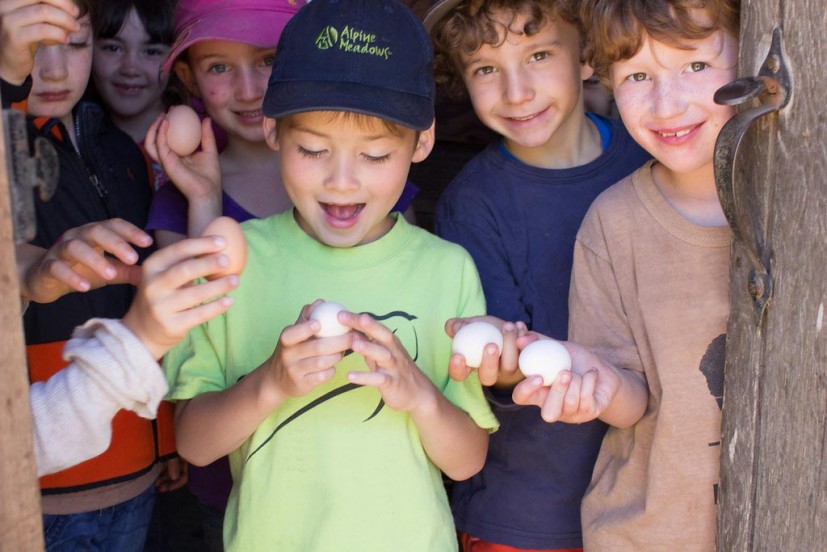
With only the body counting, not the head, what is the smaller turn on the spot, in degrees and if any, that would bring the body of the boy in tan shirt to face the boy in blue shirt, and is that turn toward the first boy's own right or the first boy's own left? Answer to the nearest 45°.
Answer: approximately 135° to the first boy's own right

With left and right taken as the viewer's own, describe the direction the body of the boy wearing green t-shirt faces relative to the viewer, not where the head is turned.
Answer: facing the viewer

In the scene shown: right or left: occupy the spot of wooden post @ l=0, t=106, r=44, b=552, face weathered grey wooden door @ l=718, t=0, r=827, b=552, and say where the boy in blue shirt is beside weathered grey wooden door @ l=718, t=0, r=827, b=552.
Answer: left

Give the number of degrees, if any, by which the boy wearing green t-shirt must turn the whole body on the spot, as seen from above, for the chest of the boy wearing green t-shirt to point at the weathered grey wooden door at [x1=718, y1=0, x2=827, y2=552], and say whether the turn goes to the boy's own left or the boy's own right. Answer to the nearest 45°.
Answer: approximately 45° to the boy's own left

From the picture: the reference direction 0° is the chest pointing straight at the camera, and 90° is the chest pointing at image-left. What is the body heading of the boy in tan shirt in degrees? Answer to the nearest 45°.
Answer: approximately 0°

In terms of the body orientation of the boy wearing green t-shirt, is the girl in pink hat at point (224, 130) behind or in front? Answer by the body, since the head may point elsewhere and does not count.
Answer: behind

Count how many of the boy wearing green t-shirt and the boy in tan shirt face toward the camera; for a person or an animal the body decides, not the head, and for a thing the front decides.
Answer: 2

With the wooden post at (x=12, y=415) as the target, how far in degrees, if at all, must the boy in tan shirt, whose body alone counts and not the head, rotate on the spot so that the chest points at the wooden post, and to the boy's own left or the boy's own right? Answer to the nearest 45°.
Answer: approximately 45° to the boy's own right

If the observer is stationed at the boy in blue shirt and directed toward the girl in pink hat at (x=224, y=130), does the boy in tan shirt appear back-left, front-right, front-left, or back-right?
back-left

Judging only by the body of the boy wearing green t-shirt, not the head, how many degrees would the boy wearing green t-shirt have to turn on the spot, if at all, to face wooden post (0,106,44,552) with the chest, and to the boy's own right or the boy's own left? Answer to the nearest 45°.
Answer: approximately 45° to the boy's own right

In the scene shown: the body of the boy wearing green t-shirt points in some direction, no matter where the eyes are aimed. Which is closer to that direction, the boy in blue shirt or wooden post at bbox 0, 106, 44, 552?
the wooden post
